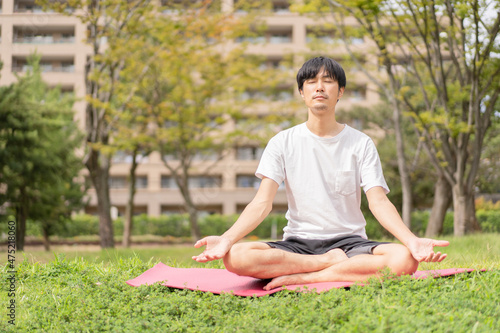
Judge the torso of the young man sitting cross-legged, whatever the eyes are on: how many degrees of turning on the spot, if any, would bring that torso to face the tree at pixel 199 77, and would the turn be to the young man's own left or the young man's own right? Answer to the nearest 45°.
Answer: approximately 180°

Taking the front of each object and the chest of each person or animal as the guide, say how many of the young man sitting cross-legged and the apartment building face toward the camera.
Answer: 2

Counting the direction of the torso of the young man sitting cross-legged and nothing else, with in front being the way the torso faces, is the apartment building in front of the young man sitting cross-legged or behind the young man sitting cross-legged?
behind

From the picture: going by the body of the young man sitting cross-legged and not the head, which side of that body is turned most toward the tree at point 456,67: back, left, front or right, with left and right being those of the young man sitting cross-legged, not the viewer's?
back

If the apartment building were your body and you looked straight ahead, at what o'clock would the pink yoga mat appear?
The pink yoga mat is roughly at 12 o'clock from the apartment building.

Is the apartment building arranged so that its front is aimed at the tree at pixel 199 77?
yes

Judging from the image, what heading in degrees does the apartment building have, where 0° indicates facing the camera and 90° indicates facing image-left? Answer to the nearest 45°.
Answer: approximately 0°

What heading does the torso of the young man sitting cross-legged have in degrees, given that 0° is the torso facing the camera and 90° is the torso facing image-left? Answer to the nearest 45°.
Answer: approximately 0°

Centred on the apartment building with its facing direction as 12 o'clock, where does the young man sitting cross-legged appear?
The young man sitting cross-legged is roughly at 12 o'clock from the apartment building.
